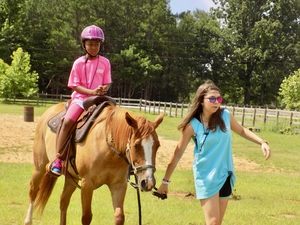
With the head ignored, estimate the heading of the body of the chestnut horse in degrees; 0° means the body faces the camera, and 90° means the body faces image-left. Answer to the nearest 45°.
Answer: approximately 315°

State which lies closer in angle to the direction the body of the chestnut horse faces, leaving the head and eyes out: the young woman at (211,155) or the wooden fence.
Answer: the young woman
